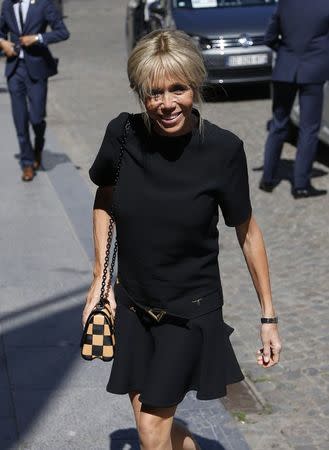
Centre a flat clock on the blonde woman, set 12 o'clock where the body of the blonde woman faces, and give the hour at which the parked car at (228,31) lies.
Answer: The parked car is roughly at 6 o'clock from the blonde woman.

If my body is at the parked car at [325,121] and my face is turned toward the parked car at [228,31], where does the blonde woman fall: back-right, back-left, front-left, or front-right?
back-left

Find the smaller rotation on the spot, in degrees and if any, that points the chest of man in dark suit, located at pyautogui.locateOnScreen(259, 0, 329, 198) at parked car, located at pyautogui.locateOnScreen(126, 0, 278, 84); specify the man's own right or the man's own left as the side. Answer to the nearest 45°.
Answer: approximately 45° to the man's own left

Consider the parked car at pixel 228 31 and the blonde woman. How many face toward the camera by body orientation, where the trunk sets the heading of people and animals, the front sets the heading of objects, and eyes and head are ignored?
2

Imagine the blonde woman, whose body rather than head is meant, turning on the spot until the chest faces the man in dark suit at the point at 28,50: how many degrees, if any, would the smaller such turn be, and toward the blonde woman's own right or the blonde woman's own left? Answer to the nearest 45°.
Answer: approximately 180°

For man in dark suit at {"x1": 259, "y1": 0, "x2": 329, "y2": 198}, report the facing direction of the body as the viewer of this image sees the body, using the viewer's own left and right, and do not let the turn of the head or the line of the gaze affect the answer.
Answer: facing away from the viewer and to the right of the viewer

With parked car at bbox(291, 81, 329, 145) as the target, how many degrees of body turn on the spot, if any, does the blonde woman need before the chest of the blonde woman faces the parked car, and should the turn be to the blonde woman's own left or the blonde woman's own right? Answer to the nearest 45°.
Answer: approximately 180°

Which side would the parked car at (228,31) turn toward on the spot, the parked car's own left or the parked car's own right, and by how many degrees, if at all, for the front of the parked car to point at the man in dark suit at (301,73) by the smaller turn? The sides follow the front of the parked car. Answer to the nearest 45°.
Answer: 0° — it already faces them

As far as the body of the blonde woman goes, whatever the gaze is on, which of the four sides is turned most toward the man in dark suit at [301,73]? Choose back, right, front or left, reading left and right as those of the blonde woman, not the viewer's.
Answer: back
